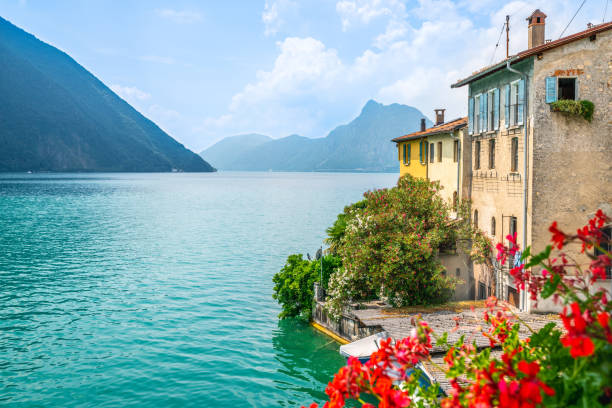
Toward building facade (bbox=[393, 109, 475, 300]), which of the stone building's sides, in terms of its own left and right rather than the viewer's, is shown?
right

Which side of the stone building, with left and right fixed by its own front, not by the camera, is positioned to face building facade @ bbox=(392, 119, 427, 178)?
right

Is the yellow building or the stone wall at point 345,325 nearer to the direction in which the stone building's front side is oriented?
the stone wall

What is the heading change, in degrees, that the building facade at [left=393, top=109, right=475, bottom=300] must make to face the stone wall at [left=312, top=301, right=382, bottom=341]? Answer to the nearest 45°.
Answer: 0° — it already faces it

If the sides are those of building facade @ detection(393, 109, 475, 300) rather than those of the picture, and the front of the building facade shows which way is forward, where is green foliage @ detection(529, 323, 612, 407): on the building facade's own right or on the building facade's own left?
on the building facade's own left

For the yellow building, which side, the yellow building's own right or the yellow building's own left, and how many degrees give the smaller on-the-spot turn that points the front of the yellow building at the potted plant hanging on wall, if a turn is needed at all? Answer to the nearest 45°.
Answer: approximately 90° to the yellow building's own left

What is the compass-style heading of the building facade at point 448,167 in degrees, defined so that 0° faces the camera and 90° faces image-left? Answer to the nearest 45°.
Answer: approximately 45°
